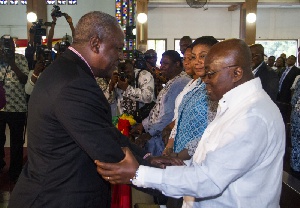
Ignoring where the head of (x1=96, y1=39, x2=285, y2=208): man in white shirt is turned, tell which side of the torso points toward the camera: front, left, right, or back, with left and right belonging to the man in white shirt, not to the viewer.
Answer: left

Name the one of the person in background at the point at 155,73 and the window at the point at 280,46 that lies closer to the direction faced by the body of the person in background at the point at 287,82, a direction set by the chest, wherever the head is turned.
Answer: the person in background

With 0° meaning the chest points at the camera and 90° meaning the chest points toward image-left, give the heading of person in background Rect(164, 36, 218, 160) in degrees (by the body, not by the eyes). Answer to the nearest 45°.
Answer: approximately 45°

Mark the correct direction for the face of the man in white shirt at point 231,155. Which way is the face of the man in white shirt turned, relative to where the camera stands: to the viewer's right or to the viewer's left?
to the viewer's left

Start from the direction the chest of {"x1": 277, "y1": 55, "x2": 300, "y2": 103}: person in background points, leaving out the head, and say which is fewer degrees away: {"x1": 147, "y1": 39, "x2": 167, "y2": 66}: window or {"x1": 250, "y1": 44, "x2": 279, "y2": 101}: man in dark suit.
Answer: the man in dark suit

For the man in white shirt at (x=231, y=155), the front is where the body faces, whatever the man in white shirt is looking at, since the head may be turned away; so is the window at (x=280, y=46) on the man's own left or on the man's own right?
on the man's own right
